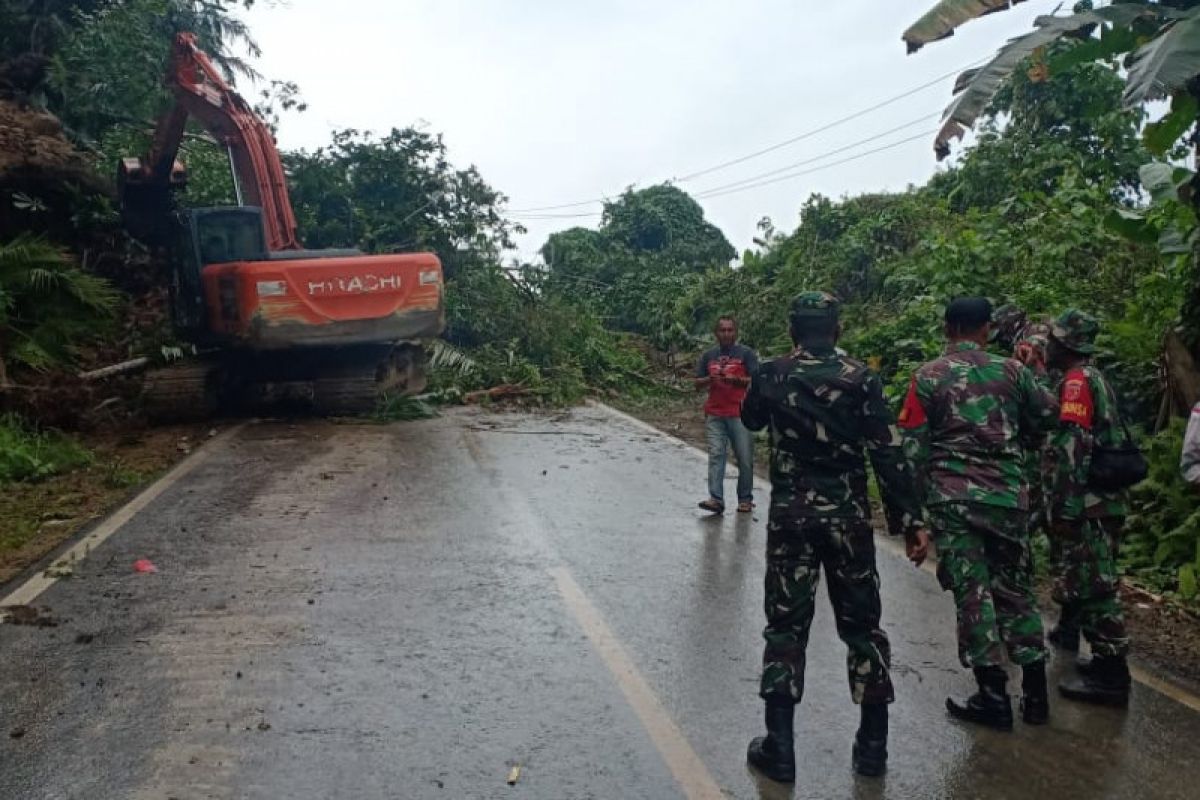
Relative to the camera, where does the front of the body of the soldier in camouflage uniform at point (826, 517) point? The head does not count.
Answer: away from the camera

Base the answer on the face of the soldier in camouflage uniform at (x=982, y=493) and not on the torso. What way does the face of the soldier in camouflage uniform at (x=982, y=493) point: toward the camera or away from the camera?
away from the camera

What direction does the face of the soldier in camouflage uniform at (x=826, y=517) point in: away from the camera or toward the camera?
away from the camera

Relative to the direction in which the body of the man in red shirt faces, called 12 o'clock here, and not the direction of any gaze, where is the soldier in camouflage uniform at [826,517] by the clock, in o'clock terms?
The soldier in camouflage uniform is roughly at 12 o'clock from the man in red shirt.

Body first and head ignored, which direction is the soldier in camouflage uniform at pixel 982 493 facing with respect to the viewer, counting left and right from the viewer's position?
facing away from the viewer

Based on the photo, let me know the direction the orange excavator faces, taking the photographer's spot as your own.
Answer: facing away from the viewer and to the left of the viewer

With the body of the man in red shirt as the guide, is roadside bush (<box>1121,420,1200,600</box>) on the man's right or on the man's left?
on the man's left

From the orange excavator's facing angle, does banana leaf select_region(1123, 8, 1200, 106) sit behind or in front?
behind
